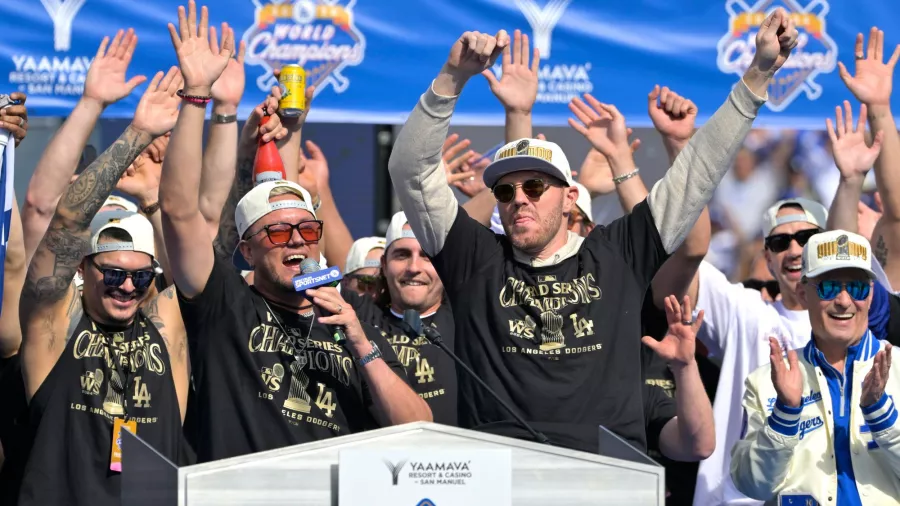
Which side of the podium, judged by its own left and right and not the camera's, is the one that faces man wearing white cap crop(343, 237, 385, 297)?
back

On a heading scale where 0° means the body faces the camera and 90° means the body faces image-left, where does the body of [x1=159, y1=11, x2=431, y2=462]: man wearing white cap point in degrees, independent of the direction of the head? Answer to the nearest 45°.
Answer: approximately 315°

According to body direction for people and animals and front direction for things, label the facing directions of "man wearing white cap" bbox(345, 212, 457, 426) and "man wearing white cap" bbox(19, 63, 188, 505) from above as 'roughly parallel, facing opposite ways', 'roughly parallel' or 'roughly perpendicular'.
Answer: roughly parallel

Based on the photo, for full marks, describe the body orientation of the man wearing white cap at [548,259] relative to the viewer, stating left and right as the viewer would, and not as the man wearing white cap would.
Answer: facing the viewer

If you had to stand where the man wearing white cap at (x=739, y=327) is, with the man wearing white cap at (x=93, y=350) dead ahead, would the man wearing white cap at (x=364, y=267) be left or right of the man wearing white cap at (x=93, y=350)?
right

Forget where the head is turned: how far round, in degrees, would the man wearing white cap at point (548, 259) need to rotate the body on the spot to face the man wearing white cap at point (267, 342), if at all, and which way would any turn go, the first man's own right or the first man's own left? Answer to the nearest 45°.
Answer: approximately 90° to the first man's own right

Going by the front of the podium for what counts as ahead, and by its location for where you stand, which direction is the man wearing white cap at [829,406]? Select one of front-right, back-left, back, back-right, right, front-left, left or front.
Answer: back-left

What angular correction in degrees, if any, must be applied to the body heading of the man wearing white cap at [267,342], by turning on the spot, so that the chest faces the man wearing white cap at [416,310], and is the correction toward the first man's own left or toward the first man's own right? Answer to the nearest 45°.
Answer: approximately 90° to the first man's own left

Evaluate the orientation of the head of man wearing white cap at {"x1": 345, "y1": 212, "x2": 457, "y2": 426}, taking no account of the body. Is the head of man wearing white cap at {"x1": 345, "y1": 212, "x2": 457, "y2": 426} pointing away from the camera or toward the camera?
toward the camera

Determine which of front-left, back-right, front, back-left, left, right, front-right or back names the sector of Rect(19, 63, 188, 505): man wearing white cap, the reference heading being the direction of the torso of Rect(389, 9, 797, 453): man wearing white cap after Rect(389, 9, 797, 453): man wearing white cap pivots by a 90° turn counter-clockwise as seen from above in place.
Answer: back

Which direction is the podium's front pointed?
toward the camera

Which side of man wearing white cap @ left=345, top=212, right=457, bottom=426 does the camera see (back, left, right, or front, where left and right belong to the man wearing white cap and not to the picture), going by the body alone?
front

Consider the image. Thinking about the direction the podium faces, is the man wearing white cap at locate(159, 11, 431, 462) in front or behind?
behind

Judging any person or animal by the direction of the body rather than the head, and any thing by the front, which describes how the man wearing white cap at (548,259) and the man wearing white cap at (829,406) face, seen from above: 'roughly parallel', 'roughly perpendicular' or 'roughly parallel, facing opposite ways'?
roughly parallel

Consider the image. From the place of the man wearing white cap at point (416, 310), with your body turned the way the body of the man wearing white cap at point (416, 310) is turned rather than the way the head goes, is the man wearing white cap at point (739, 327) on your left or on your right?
on your left
